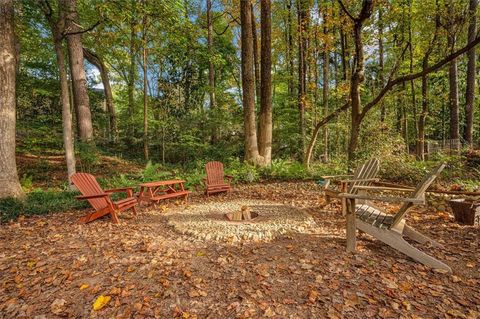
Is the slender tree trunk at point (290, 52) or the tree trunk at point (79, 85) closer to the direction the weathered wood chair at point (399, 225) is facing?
the tree trunk

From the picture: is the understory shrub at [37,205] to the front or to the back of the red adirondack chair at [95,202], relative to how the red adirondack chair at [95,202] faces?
to the back

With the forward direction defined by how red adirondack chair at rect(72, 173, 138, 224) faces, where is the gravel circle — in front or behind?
in front

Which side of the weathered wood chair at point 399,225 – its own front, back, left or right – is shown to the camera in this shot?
left

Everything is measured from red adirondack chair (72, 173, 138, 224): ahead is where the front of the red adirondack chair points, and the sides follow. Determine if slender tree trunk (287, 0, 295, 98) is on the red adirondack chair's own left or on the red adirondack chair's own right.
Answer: on the red adirondack chair's own left

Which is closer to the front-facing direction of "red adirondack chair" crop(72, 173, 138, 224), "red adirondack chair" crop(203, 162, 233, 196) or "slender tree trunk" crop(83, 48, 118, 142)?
the red adirondack chair

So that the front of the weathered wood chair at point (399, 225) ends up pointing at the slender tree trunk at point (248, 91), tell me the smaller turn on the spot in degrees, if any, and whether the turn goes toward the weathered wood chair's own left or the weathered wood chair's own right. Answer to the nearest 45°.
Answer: approximately 45° to the weathered wood chair's own right

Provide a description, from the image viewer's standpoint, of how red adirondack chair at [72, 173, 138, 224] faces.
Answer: facing the viewer and to the right of the viewer

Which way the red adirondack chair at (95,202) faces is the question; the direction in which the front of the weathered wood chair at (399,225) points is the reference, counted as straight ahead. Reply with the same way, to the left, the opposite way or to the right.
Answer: the opposite way

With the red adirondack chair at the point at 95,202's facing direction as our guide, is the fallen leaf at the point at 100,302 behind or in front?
in front

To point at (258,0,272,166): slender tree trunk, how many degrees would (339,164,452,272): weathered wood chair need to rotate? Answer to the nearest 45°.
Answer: approximately 45° to its right

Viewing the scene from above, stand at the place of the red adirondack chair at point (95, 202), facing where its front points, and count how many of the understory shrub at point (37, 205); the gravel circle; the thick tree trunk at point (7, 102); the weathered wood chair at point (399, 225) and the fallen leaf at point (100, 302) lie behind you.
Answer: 2
